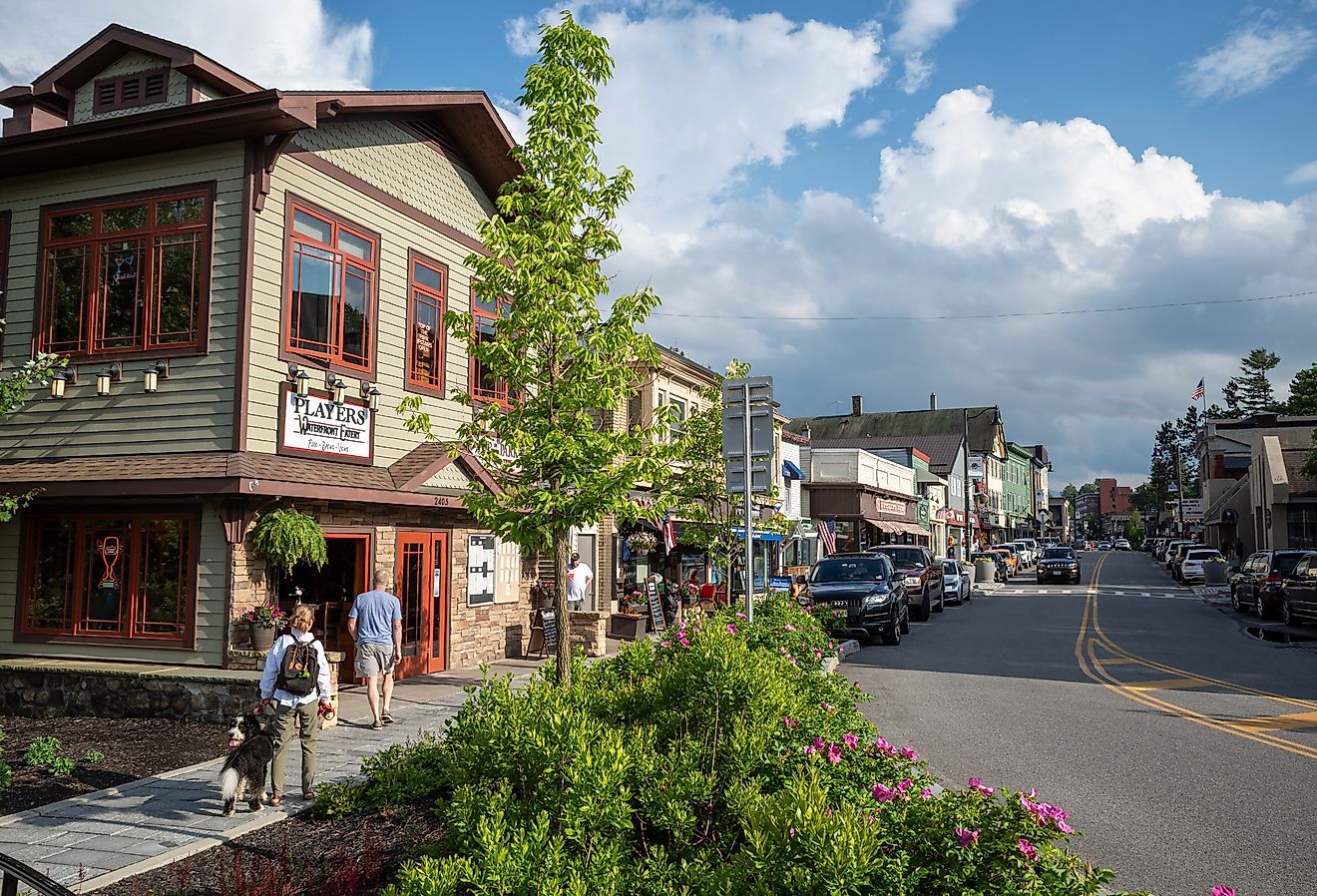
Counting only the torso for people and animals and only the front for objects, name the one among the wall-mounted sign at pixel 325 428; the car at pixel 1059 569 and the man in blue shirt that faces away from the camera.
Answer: the man in blue shirt

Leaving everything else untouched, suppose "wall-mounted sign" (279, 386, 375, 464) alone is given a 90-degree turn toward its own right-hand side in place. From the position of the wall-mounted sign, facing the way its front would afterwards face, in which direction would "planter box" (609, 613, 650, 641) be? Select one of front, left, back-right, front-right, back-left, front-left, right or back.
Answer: back

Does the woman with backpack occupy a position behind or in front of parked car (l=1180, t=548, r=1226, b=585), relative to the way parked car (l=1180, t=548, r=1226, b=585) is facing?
behind

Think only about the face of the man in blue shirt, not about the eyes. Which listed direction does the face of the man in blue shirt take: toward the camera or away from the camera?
away from the camera

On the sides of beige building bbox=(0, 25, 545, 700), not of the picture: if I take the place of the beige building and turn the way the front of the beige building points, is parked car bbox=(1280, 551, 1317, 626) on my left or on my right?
on my left

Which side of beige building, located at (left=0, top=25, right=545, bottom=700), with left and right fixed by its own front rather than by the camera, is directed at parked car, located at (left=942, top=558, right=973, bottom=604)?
left

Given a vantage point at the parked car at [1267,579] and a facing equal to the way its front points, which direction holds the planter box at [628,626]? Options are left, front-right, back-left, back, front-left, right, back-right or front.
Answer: left

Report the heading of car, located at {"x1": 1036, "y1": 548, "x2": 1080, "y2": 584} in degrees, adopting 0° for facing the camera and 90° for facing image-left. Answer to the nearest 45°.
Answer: approximately 0°

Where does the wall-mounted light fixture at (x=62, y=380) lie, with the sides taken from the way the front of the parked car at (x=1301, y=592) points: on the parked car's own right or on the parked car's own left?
on the parked car's own left

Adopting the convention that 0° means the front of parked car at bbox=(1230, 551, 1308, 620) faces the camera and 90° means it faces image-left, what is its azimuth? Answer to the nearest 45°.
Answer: approximately 135°

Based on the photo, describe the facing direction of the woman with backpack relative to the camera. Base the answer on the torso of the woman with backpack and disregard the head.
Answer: away from the camera

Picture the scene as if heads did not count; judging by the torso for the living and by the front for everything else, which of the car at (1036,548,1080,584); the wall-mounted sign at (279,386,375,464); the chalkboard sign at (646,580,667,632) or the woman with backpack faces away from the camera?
the woman with backpack

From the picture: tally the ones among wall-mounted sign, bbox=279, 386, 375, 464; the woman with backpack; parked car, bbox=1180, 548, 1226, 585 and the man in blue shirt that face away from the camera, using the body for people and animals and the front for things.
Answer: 3

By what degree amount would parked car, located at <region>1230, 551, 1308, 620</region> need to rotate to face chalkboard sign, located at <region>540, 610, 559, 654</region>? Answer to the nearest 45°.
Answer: approximately 90° to its left

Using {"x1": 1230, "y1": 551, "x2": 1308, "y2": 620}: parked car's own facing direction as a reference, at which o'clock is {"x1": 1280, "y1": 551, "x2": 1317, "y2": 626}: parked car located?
{"x1": 1280, "y1": 551, "x2": 1317, "y2": 626}: parked car is roughly at 7 o'clock from {"x1": 1230, "y1": 551, "x2": 1308, "y2": 620}: parked car.

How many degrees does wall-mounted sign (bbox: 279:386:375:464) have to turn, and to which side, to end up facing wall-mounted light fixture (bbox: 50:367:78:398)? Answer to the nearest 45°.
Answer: approximately 135° to its right
